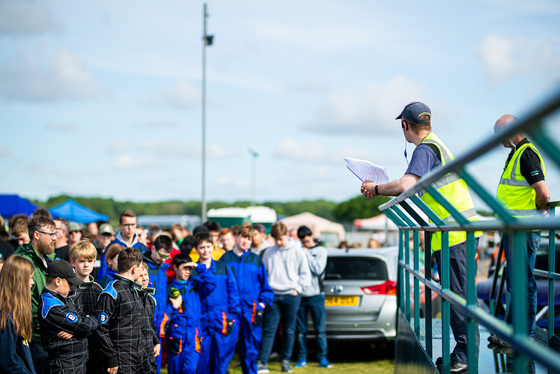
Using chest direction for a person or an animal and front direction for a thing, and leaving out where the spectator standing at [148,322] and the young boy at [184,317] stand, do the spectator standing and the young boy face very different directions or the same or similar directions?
same or similar directions

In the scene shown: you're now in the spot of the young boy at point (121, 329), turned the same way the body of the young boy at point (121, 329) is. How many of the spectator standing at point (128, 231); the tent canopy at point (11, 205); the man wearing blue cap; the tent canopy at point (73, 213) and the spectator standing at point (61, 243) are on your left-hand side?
4

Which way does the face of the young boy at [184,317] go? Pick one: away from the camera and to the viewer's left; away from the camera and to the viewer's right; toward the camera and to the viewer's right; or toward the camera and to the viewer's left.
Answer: toward the camera and to the viewer's right

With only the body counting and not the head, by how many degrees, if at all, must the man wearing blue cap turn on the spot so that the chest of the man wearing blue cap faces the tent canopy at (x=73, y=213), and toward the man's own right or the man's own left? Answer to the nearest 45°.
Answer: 0° — they already face it

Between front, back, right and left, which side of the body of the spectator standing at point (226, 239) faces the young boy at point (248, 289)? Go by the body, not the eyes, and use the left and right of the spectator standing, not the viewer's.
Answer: front

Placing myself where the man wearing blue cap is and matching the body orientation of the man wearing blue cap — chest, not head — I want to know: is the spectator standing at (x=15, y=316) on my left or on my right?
on my left

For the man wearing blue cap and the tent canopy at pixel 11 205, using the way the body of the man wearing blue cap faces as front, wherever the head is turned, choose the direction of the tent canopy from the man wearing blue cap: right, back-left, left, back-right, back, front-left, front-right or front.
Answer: front

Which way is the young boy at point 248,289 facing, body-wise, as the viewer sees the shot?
toward the camera

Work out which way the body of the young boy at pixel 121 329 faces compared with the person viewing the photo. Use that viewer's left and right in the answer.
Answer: facing to the right of the viewer

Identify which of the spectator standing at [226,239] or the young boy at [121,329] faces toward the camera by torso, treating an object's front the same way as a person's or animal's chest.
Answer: the spectator standing

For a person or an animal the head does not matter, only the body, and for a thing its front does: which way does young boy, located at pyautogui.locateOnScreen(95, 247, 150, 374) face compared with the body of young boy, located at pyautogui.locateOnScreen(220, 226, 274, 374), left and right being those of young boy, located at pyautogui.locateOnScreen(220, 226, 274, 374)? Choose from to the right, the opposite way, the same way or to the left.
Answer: to the left

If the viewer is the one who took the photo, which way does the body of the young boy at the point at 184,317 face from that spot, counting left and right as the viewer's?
facing the viewer and to the right of the viewer

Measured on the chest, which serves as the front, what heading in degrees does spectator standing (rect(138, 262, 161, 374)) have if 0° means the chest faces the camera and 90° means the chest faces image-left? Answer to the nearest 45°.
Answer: approximately 315°

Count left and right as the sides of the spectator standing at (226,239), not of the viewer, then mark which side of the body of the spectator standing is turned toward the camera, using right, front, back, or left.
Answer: front

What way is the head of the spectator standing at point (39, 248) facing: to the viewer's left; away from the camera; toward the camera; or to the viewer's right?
to the viewer's right

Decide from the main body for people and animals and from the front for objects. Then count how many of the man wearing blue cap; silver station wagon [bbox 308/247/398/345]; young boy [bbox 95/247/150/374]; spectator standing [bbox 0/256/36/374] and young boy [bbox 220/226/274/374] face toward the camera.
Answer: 1

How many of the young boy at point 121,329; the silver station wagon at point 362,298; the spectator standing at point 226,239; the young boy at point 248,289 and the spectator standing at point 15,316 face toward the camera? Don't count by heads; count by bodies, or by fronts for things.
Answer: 2

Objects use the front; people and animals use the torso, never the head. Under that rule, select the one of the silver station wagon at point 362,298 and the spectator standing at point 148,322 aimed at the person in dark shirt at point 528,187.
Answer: the spectator standing
